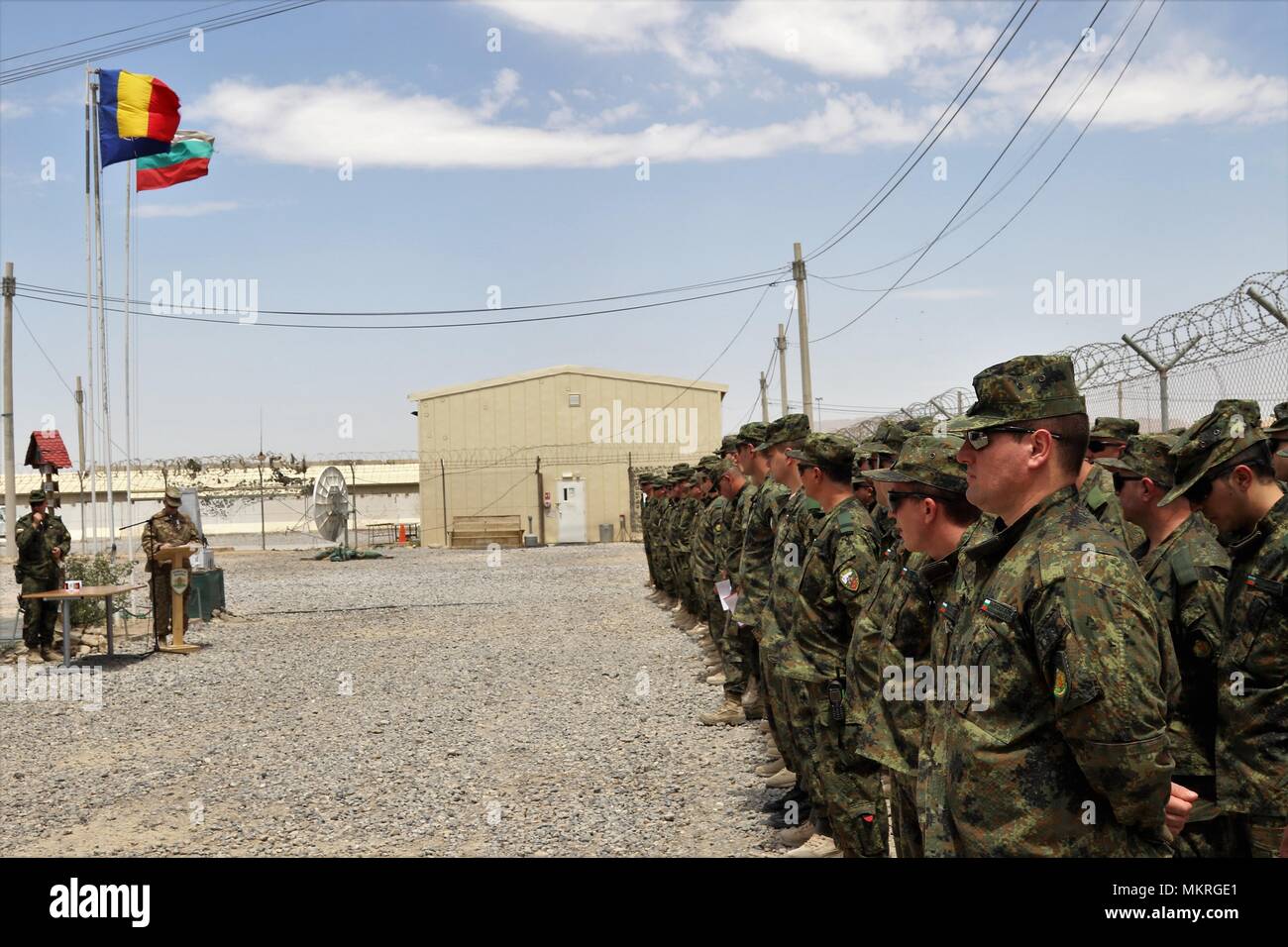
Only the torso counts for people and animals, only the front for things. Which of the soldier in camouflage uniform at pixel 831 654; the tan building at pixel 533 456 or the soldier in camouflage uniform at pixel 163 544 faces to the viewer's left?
the soldier in camouflage uniform at pixel 831 654

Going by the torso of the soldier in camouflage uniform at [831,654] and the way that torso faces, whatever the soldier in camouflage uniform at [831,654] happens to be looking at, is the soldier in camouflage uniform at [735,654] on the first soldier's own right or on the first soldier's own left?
on the first soldier's own right

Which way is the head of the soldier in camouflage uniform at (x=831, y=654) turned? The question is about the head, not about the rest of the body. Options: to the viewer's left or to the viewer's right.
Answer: to the viewer's left

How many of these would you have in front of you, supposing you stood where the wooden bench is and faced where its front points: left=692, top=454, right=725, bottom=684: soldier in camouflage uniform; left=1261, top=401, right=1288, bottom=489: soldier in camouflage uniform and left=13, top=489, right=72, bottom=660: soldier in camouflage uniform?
3

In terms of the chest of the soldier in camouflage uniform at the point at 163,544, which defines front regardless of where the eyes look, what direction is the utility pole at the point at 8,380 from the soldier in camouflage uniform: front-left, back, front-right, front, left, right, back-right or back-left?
back-left

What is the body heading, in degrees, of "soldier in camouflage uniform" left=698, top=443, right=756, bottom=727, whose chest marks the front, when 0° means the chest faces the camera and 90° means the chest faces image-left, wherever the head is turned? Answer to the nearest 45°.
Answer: approximately 90°

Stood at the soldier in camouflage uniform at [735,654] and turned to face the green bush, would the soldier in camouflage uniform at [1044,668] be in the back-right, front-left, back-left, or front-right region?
back-left

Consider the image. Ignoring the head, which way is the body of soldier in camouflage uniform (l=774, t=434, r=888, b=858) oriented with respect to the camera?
to the viewer's left

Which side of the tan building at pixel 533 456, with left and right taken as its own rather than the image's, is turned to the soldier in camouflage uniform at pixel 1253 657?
front

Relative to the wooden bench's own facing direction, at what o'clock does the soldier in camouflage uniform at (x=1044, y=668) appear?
The soldier in camouflage uniform is roughly at 12 o'clock from the wooden bench.

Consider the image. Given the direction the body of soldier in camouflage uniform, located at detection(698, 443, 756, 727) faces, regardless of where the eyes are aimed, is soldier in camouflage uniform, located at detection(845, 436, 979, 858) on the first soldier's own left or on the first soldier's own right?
on the first soldier's own left

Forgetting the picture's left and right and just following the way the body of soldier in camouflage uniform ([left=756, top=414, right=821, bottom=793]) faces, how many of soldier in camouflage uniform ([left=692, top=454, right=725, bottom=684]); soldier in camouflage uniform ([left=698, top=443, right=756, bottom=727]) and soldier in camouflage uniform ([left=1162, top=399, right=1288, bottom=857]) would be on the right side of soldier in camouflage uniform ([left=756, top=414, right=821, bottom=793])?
2

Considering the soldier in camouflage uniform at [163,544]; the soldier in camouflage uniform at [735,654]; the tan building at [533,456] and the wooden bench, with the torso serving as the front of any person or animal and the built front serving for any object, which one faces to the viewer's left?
the soldier in camouflage uniform at [735,654]

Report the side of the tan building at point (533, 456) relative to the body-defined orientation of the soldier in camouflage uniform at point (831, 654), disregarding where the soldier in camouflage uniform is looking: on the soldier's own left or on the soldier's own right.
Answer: on the soldier's own right

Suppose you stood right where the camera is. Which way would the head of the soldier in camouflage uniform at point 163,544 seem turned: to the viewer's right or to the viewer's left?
to the viewer's right

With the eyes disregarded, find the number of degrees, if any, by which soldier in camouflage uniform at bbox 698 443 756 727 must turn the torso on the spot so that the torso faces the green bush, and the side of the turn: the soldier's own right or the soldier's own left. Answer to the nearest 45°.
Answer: approximately 45° to the soldier's own right

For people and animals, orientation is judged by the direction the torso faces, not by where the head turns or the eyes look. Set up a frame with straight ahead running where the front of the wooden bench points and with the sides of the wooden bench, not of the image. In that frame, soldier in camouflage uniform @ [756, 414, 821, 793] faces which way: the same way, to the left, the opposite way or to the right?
to the right

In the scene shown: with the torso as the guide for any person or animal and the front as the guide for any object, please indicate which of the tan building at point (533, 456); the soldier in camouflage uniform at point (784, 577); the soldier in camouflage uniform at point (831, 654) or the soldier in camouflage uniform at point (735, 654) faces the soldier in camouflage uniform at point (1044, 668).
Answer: the tan building
